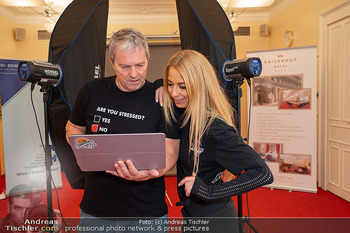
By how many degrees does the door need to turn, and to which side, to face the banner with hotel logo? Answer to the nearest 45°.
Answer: approximately 45° to its right

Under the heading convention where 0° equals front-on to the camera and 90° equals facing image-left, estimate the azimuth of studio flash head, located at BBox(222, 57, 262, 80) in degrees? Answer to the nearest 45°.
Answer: approximately 135°

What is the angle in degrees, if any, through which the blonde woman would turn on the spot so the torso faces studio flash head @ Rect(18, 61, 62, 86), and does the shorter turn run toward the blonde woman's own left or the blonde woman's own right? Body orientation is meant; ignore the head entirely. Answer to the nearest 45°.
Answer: approximately 45° to the blonde woman's own right

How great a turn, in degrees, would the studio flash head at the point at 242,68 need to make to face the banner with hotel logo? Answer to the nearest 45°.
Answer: approximately 45° to its right

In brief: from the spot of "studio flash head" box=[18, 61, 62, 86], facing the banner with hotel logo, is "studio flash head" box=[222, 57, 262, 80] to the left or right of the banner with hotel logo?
right

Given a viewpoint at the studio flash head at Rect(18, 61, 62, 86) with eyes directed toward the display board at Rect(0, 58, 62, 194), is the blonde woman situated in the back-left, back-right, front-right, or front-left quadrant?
back-right

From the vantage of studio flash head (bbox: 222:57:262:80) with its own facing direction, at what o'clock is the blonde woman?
The blonde woman is roughly at 8 o'clock from the studio flash head.

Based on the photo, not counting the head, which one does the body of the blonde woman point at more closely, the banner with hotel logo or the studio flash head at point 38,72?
the studio flash head

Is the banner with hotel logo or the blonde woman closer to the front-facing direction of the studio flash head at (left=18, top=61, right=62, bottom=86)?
the banner with hotel logo
